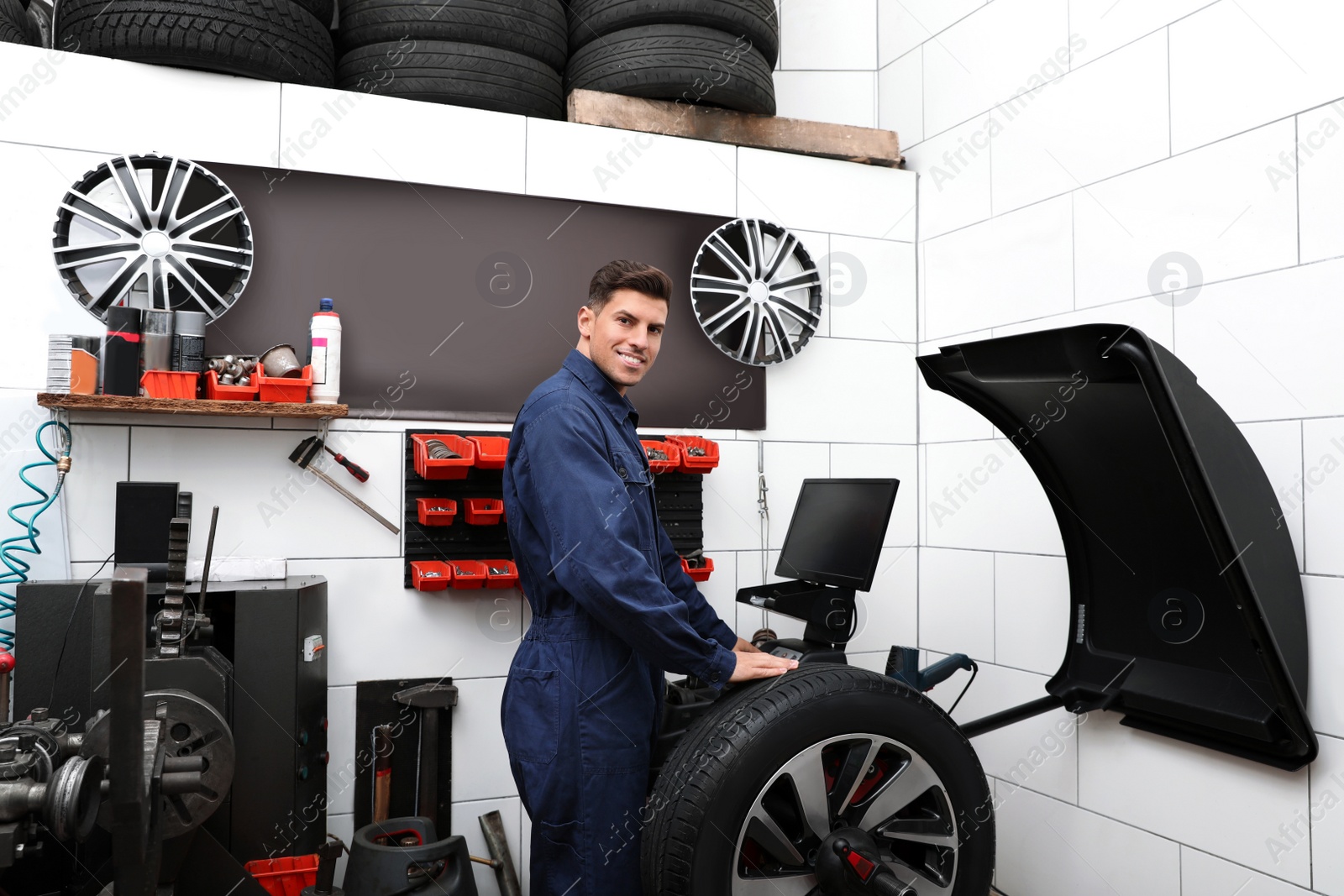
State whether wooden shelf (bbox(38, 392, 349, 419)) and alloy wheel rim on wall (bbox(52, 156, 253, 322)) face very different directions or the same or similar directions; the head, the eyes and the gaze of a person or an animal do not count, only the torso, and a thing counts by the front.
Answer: same or similar directions

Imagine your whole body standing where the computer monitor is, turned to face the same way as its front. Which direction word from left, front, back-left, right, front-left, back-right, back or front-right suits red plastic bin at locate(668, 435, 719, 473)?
right

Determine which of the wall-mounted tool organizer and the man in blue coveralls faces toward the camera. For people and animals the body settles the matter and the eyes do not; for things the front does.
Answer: the wall-mounted tool organizer

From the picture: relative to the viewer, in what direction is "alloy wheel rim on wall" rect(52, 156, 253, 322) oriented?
toward the camera

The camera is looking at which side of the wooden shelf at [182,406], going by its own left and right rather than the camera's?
front

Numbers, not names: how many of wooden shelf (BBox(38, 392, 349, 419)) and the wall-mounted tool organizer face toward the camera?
2

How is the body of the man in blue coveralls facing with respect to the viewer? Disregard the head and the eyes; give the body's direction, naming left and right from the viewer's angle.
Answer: facing to the right of the viewer

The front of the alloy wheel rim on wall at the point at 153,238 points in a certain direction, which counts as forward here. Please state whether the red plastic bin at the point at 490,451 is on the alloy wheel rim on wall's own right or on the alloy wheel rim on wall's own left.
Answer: on the alloy wheel rim on wall's own left

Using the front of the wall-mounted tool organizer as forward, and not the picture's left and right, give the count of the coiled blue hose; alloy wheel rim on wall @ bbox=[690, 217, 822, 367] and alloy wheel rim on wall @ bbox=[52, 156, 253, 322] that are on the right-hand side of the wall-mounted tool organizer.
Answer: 2

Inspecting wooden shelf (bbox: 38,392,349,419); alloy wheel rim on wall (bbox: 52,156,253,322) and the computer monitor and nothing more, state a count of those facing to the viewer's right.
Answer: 0

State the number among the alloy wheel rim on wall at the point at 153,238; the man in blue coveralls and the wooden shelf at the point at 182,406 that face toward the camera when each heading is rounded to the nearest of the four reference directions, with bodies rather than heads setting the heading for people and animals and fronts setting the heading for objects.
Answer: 2

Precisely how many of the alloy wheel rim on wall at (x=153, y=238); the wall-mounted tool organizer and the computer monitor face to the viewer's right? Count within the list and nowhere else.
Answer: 0
